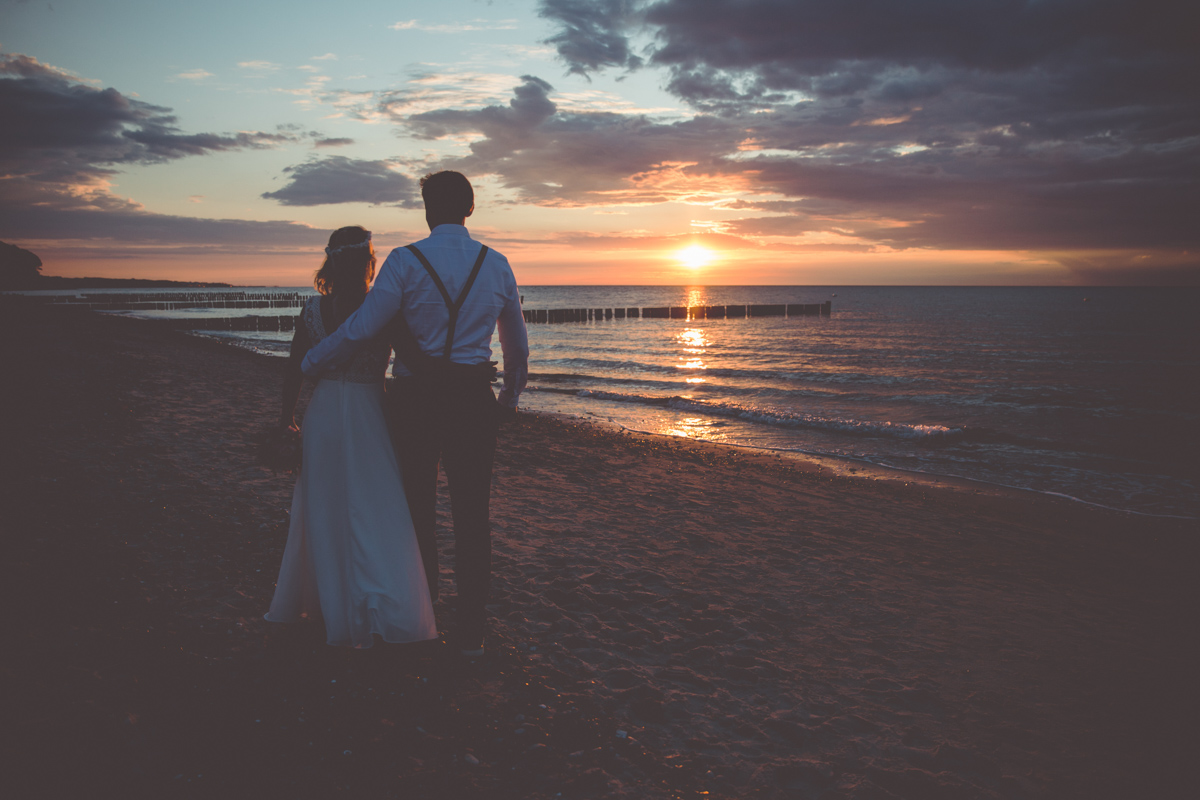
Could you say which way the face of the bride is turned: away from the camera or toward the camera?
away from the camera

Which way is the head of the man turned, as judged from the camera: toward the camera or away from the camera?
away from the camera

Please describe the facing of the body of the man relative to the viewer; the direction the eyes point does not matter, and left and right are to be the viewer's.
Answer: facing away from the viewer
